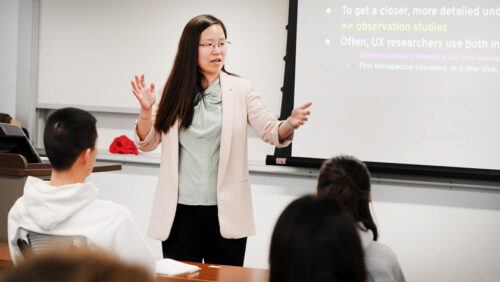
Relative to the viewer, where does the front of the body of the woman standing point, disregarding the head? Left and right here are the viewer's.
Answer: facing the viewer

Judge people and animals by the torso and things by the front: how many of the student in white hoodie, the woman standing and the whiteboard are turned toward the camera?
2

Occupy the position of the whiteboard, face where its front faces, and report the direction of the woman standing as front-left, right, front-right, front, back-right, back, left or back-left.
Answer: front

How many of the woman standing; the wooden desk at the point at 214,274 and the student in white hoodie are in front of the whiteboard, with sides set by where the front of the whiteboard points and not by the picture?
3

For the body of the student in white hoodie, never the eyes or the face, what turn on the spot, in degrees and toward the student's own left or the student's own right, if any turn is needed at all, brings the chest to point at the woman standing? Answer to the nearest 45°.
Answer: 0° — they already face them

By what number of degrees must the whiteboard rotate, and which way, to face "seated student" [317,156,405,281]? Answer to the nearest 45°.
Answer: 0° — it already faces them

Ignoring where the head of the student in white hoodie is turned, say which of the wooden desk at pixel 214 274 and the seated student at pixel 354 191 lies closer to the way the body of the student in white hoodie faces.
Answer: the wooden desk

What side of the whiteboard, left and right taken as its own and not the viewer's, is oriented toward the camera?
front

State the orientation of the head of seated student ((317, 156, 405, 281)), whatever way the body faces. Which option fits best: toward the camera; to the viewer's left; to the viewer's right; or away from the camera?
away from the camera

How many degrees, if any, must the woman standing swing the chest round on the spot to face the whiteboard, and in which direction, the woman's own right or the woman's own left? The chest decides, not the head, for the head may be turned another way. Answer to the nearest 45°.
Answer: approximately 180°

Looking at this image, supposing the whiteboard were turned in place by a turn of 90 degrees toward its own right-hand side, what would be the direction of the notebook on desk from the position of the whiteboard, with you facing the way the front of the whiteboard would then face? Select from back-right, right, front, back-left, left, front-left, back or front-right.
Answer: left

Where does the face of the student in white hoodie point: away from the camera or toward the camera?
away from the camera

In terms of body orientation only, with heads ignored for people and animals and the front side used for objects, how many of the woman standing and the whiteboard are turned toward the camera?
2

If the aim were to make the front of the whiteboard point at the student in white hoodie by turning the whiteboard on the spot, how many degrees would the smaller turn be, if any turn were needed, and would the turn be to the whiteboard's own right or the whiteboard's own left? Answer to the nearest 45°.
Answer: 0° — it already faces them
